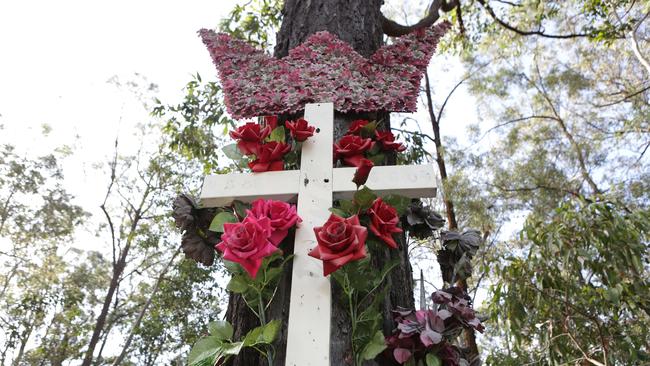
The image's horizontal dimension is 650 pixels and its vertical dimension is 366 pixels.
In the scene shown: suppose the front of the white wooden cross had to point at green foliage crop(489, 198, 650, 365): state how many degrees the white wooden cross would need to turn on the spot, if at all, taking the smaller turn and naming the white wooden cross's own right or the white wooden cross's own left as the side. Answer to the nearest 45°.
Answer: approximately 135° to the white wooden cross's own left

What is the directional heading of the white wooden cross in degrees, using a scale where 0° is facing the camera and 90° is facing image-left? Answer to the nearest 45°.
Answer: approximately 0°
